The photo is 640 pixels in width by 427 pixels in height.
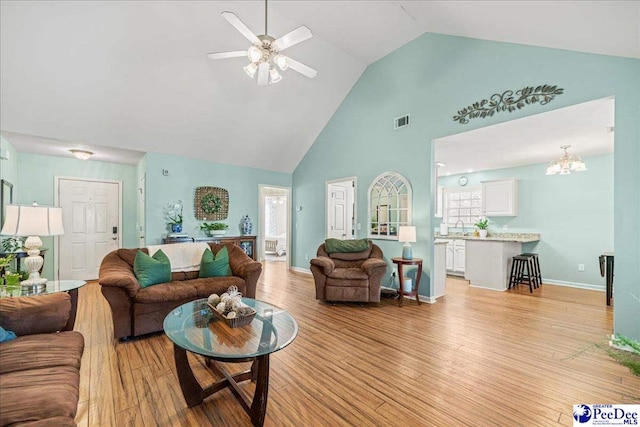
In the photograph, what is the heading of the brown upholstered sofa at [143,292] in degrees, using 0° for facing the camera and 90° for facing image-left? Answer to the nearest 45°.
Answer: approximately 315°

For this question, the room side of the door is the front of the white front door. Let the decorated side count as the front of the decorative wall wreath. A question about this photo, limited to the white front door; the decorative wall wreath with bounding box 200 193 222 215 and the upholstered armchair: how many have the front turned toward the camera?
3

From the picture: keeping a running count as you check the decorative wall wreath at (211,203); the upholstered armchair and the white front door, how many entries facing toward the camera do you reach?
3

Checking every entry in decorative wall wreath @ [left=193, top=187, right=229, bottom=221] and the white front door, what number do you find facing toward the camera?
2

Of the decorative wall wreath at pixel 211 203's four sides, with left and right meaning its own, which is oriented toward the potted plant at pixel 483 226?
left

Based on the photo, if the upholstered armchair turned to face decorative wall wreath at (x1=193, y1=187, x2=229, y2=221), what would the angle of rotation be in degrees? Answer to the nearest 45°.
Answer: approximately 135° to its right

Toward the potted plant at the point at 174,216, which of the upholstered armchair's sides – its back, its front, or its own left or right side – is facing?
right

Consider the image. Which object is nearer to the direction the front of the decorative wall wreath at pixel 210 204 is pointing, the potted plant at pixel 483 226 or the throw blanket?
the throw blanket

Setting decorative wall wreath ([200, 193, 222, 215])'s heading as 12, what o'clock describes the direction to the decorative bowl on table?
The decorative bowl on table is roughly at 12 o'clock from the decorative wall wreath.
